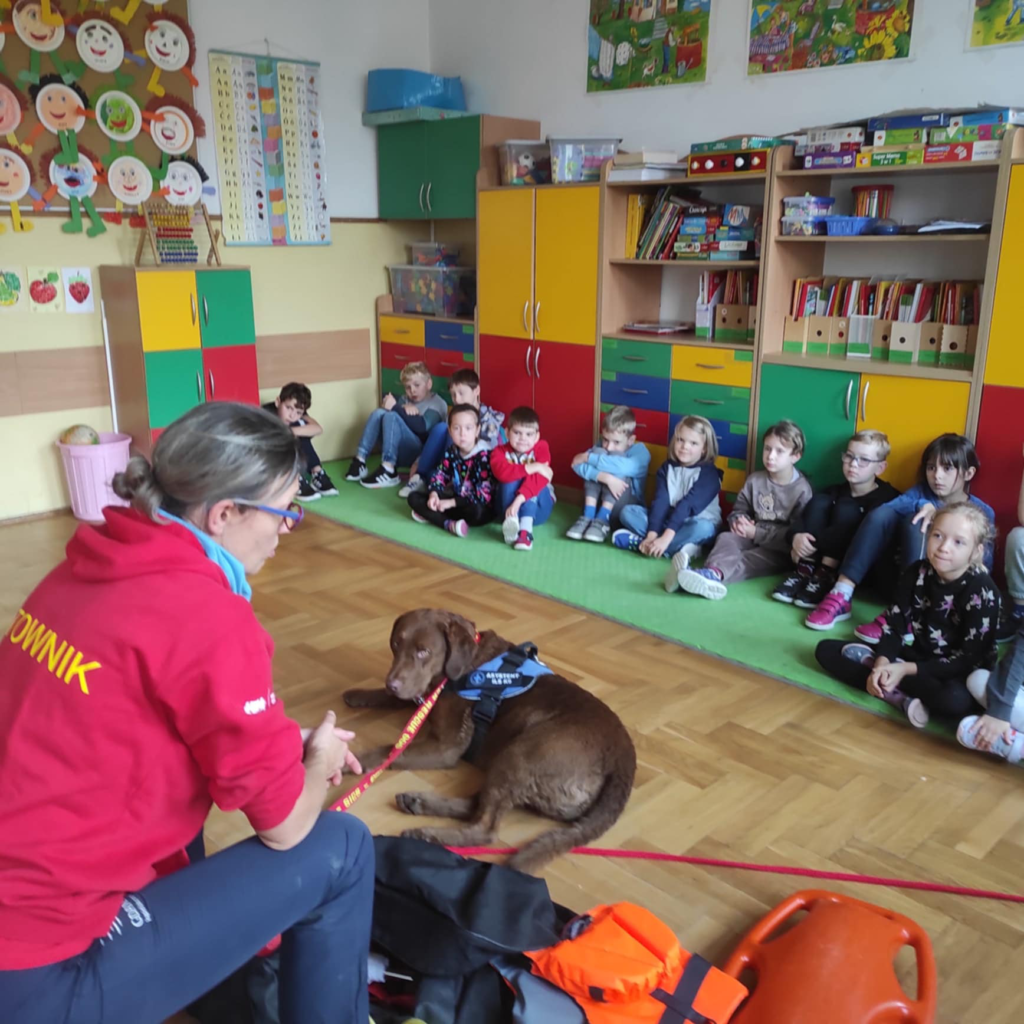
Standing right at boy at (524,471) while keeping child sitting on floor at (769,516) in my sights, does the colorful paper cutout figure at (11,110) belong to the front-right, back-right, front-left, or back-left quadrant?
back-right

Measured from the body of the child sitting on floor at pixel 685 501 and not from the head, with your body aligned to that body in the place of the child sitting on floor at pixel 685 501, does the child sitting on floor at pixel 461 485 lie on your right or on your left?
on your right

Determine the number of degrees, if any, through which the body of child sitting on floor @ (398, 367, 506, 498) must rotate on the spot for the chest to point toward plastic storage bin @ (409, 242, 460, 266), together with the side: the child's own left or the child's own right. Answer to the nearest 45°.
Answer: approximately 135° to the child's own right

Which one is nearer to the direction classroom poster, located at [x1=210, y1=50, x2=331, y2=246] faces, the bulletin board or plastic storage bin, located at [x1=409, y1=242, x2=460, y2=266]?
the plastic storage bin

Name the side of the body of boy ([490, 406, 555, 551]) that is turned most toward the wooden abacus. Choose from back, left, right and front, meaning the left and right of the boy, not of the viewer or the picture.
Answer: right

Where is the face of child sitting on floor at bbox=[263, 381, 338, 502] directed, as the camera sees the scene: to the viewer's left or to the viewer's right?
to the viewer's right

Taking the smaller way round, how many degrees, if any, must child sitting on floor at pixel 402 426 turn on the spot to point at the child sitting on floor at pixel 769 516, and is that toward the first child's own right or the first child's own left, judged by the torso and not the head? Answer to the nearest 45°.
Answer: approximately 90° to the first child's own left

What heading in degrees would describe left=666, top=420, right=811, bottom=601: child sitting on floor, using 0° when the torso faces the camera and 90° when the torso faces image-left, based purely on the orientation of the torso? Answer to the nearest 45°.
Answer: approximately 45°

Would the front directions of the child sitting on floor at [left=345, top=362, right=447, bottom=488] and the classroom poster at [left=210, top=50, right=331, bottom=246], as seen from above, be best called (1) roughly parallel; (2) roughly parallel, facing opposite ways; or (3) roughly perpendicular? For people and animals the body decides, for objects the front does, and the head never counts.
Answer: roughly perpendicular

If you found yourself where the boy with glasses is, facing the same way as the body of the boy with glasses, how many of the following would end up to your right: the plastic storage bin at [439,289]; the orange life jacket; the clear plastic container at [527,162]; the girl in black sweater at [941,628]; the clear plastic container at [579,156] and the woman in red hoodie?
3
